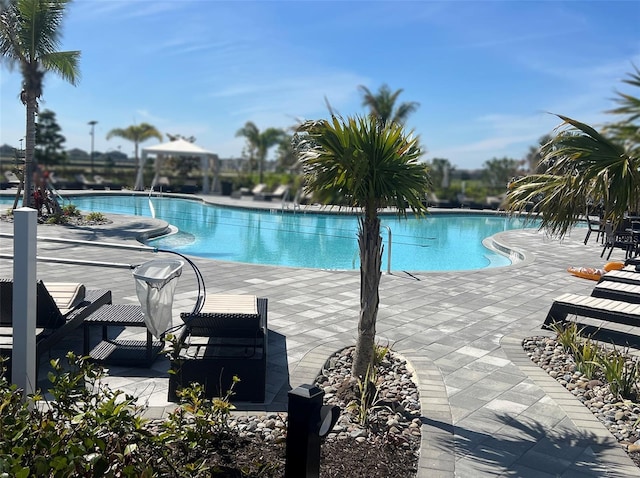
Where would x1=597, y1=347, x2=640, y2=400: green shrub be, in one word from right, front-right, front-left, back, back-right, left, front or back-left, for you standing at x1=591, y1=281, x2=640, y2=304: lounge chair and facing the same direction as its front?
left

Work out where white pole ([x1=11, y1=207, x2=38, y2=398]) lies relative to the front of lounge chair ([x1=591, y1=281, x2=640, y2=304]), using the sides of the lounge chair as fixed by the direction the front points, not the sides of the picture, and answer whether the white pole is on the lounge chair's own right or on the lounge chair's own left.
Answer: on the lounge chair's own left

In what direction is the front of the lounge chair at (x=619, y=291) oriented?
to the viewer's left

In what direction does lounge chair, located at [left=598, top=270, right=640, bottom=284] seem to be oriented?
to the viewer's left

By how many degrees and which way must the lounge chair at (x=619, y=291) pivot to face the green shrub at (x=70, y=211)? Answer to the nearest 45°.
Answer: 0° — it already faces it

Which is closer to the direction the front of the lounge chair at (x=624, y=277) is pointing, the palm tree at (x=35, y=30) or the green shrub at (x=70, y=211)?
the green shrub

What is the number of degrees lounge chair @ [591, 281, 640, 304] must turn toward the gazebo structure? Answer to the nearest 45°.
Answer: approximately 45° to its right

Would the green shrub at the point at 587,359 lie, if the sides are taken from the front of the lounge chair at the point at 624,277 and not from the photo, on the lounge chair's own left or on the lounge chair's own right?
on the lounge chair's own left

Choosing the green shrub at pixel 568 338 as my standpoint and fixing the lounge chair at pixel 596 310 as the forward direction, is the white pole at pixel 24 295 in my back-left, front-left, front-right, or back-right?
back-left

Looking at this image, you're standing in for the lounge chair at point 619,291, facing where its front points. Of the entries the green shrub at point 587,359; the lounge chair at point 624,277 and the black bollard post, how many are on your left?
2

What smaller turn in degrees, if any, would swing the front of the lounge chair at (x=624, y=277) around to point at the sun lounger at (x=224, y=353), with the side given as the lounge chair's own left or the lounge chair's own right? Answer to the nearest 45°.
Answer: approximately 45° to the lounge chair's own left

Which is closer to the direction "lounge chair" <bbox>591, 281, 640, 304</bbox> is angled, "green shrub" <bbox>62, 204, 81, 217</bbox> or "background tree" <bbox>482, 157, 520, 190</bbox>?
the green shrub
